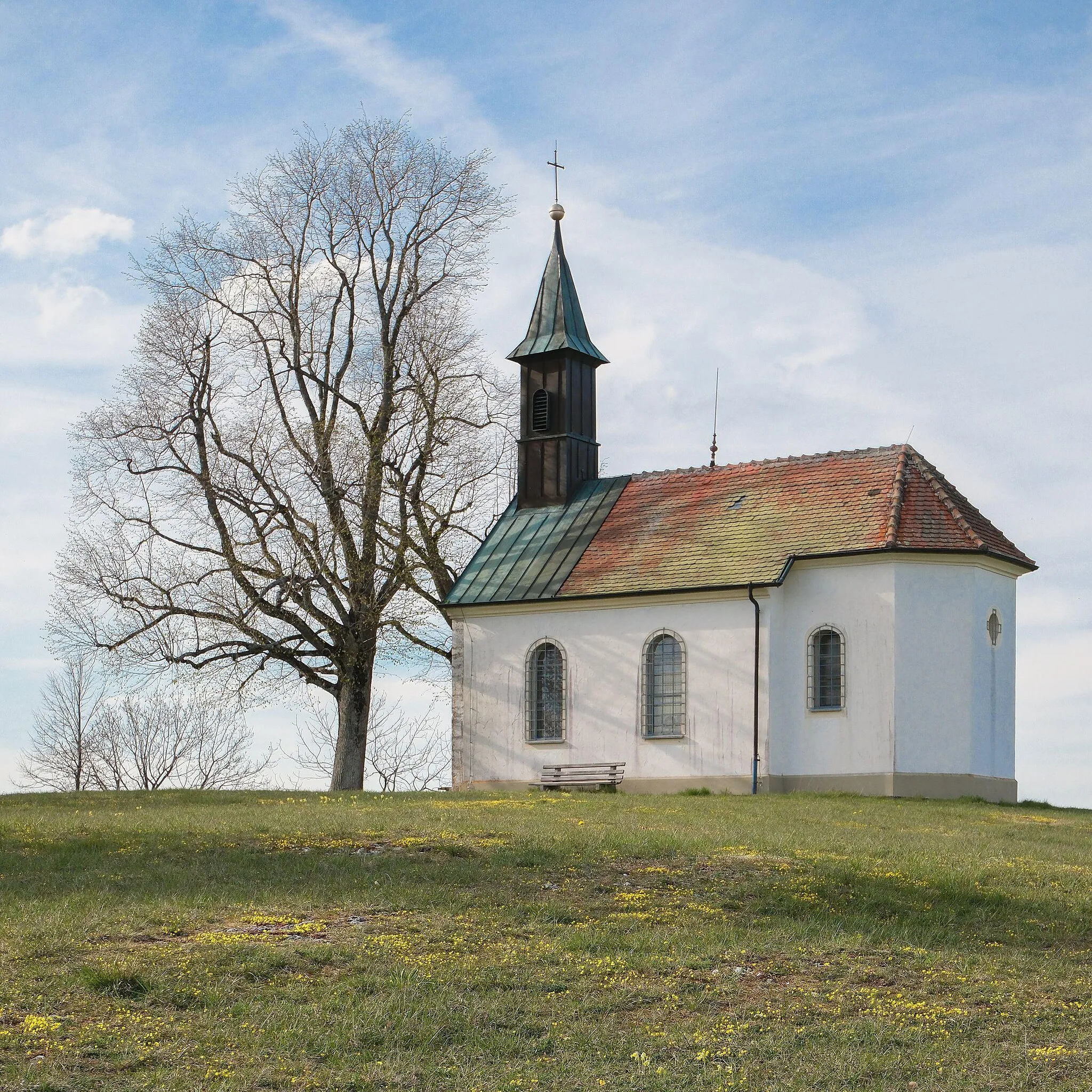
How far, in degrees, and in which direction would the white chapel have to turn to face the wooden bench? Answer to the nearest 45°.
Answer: approximately 45° to its left

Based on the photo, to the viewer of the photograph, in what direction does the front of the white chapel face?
facing away from the viewer and to the left of the viewer
